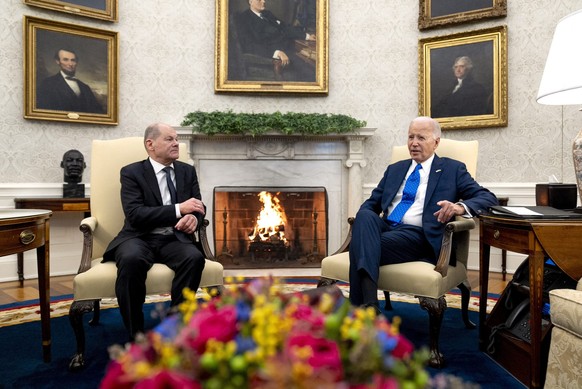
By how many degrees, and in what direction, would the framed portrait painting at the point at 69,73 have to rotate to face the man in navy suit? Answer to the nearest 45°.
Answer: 0° — it already faces them

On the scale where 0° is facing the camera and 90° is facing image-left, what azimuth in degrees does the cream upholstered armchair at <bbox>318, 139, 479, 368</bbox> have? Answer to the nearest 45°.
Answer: approximately 45°

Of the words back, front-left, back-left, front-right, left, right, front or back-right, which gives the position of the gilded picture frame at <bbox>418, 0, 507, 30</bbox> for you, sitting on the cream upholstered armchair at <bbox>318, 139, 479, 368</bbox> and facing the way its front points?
back-right

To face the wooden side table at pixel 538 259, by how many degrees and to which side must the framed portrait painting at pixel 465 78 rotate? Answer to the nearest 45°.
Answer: approximately 45° to its left

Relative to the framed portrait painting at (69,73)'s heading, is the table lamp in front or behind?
in front

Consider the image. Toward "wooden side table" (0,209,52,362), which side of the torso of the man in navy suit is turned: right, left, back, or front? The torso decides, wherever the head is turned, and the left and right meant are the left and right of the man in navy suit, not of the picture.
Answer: front

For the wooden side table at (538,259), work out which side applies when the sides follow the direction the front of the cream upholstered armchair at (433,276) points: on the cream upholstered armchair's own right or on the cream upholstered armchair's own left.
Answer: on the cream upholstered armchair's own left

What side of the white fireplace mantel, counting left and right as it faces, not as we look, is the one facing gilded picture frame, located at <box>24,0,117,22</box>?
right

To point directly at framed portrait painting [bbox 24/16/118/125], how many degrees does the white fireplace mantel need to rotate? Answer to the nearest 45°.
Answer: approximately 90° to its right

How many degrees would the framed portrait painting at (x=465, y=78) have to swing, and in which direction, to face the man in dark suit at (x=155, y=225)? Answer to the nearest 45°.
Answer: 0° — it already faces them

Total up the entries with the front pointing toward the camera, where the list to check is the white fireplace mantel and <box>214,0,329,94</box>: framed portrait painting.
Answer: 2

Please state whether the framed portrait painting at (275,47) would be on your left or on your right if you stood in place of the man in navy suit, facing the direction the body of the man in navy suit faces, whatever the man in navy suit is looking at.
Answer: on your right
